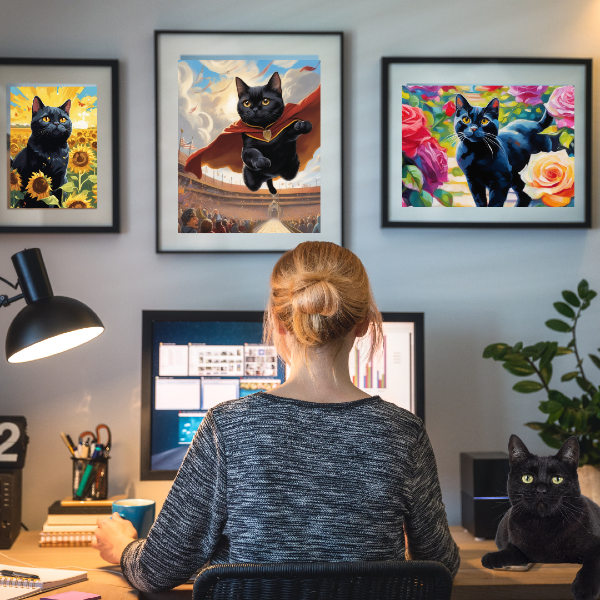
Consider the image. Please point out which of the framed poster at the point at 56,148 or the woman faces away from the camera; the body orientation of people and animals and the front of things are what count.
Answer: the woman

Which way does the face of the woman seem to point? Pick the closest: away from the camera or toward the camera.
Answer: away from the camera

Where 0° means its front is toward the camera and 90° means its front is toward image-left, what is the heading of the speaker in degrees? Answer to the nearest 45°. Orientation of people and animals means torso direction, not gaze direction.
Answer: approximately 0°

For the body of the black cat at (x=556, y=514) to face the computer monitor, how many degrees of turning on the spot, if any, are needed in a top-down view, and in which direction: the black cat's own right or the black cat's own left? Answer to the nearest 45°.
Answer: approximately 90° to the black cat's own right
